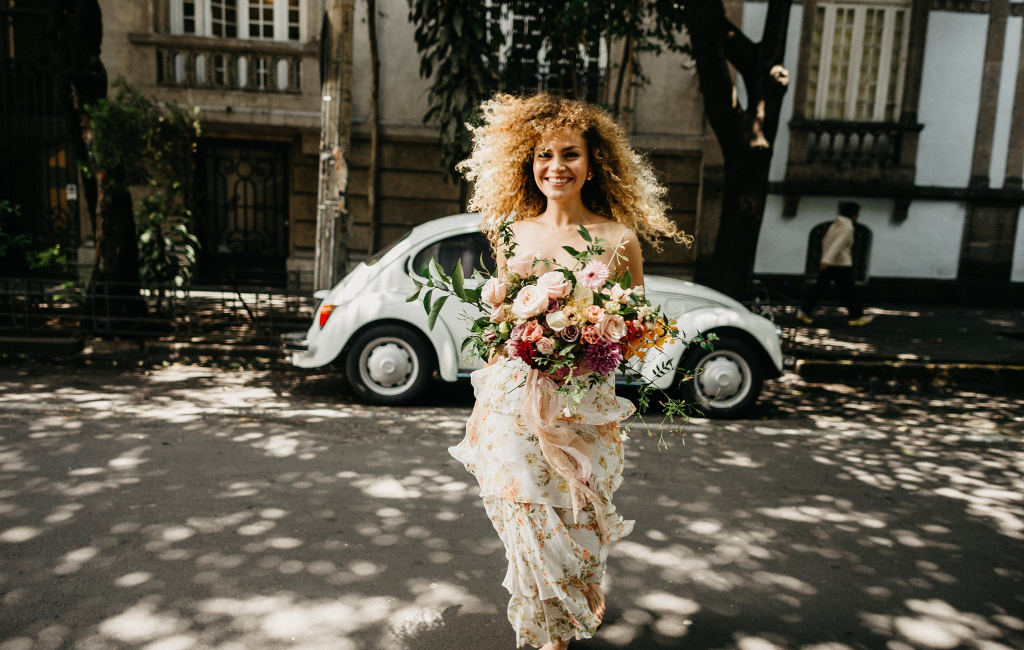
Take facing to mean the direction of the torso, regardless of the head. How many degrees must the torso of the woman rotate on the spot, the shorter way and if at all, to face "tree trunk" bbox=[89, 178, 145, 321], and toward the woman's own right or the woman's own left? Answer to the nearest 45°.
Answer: approximately 135° to the woman's own right

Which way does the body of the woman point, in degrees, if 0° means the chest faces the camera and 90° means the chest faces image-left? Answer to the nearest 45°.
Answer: approximately 0°

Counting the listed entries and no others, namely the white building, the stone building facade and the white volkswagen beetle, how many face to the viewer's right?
1

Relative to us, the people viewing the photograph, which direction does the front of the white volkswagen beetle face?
facing to the right of the viewer

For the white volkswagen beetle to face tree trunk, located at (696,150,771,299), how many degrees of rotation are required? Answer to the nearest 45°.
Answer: approximately 45° to its left

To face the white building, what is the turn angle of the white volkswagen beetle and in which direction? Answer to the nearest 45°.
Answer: approximately 45° to its left

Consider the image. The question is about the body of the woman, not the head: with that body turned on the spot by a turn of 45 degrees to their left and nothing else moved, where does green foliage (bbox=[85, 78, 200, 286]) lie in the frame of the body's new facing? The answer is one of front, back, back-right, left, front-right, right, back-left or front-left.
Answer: back

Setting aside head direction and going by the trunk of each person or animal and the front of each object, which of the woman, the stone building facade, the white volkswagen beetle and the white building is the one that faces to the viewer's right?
the white volkswagen beetle

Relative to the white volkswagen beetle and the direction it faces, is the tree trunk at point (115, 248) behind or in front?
behind

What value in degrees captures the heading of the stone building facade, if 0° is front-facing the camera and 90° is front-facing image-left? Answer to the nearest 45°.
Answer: approximately 0°

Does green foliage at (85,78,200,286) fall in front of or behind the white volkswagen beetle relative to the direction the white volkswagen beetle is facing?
behind

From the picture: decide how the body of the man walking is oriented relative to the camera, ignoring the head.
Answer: to the viewer's right

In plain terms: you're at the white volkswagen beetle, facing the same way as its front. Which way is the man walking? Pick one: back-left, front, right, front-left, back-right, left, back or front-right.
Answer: front-left

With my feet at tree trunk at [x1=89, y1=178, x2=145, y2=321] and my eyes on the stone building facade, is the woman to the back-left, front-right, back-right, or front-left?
back-right
